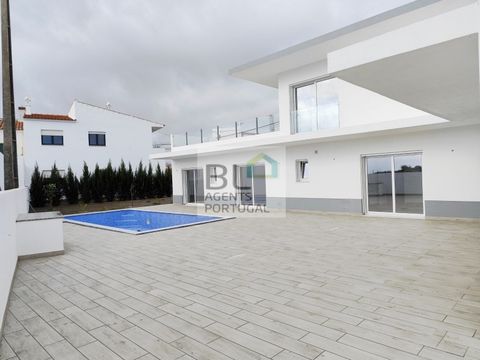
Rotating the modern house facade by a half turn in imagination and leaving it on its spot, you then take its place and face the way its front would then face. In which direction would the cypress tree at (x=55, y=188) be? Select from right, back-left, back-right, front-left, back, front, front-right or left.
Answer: back-left

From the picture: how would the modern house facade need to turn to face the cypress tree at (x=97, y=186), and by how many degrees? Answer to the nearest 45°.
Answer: approximately 45° to its right

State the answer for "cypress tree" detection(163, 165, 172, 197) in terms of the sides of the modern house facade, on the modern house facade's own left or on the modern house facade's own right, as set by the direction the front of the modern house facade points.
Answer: on the modern house facade's own right

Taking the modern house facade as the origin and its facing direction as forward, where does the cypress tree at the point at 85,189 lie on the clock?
The cypress tree is roughly at 2 o'clock from the modern house facade.

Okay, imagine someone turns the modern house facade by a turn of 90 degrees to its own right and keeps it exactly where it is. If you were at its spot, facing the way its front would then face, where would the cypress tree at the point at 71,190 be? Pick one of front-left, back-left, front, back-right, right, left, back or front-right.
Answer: front-left

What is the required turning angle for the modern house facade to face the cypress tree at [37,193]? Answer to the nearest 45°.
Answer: approximately 45° to its right

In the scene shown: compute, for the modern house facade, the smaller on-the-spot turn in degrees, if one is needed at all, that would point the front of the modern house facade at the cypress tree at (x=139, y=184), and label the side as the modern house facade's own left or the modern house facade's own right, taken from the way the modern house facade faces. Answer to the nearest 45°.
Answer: approximately 90° to the modern house facade's own right

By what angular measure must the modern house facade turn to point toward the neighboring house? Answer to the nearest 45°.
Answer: approximately 45° to its right

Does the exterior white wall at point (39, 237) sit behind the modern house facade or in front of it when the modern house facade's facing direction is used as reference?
in front

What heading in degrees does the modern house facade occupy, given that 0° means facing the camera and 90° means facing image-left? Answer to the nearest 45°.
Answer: approximately 45°

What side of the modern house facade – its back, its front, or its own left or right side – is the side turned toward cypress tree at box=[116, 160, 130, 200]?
right
